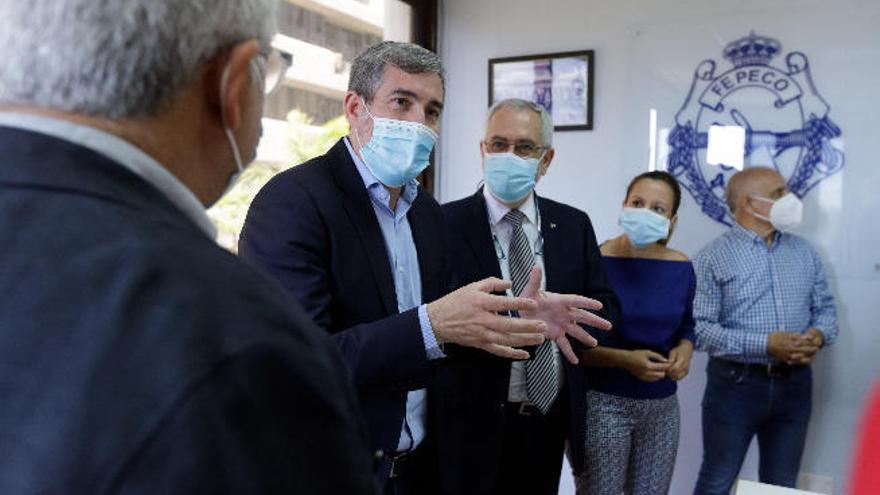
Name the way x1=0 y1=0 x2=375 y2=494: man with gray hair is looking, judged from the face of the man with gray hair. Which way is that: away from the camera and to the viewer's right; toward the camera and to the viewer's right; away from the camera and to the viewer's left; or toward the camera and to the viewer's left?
away from the camera and to the viewer's right

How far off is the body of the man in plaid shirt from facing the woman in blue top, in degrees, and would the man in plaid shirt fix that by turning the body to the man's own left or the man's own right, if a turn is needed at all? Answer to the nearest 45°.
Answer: approximately 90° to the man's own right

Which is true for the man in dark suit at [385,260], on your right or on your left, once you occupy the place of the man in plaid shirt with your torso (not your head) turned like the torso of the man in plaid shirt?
on your right

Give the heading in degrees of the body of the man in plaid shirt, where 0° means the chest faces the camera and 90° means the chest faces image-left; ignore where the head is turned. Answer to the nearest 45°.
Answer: approximately 315°

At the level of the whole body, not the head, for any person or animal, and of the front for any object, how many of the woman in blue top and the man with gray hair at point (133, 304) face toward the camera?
1

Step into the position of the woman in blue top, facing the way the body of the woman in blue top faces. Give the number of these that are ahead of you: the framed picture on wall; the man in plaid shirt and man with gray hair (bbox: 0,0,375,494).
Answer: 1

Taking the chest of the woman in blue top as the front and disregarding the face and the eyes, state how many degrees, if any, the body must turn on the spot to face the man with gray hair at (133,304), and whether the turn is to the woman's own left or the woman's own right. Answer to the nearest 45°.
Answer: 0° — they already face them

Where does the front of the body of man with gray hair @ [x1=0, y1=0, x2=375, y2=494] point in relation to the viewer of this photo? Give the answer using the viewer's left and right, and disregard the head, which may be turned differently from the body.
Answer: facing away from the viewer and to the right of the viewer
